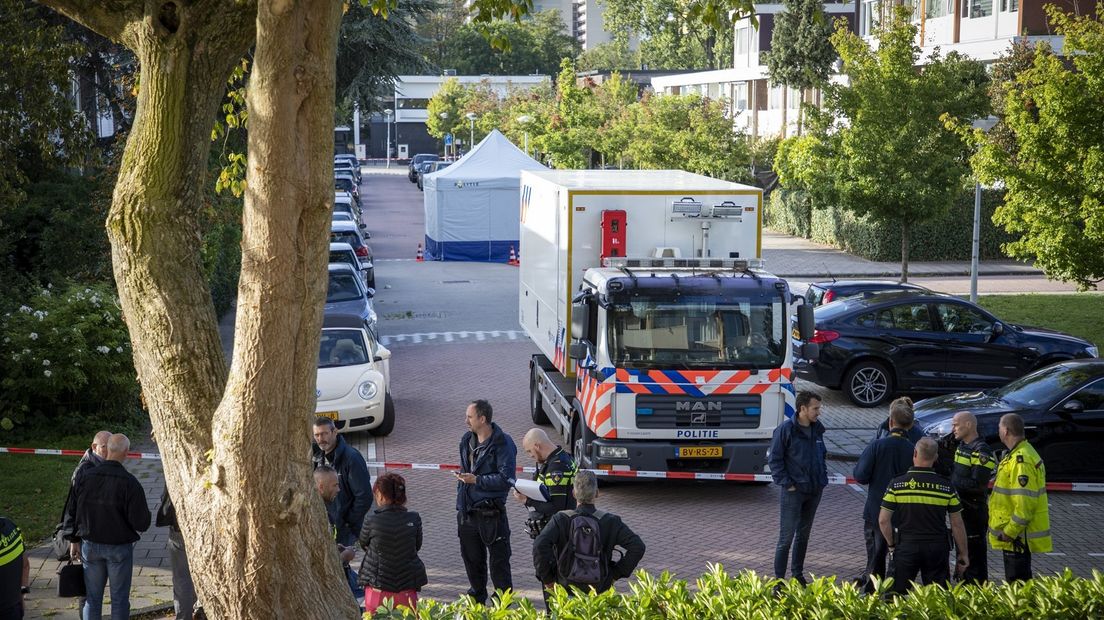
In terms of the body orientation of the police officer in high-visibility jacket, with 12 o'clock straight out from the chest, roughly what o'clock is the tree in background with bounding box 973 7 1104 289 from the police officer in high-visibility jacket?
The tree in background is roughly at 3 o'clock from the police officer in high-visibility jacket.

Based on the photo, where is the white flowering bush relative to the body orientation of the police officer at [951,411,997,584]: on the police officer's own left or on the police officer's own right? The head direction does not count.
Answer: on the police officer's own right

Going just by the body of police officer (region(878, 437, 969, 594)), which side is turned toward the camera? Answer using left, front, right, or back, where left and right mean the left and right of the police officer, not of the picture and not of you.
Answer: back

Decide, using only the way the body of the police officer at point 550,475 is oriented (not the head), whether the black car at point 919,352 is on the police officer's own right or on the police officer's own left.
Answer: on the police officer's own right

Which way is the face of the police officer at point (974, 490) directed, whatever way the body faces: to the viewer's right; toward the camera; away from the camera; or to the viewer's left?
to the viewer's left

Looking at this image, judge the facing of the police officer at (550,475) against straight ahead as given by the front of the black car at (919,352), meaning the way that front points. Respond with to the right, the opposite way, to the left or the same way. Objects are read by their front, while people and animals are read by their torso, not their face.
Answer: the opposite way

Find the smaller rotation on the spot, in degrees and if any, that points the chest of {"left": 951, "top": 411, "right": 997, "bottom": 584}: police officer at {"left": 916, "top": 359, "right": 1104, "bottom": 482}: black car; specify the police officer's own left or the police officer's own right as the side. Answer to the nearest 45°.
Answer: approximately 135° to the police officer's own right

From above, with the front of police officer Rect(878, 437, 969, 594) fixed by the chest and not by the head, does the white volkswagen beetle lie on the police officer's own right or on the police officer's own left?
on the police officer's own left

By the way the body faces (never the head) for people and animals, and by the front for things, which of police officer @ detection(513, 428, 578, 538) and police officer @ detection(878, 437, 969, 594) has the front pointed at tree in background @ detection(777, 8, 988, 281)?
police officer @ detection(878, 437, 969, 594)

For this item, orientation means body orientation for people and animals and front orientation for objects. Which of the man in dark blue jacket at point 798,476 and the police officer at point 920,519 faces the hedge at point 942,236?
the police officer

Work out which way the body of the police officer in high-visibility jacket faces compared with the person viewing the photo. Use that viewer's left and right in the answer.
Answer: facing to the left of the viewer

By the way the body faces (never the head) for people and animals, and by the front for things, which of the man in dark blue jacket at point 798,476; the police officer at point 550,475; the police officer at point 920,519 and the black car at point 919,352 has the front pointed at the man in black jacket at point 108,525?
the police officer at point 550,475
